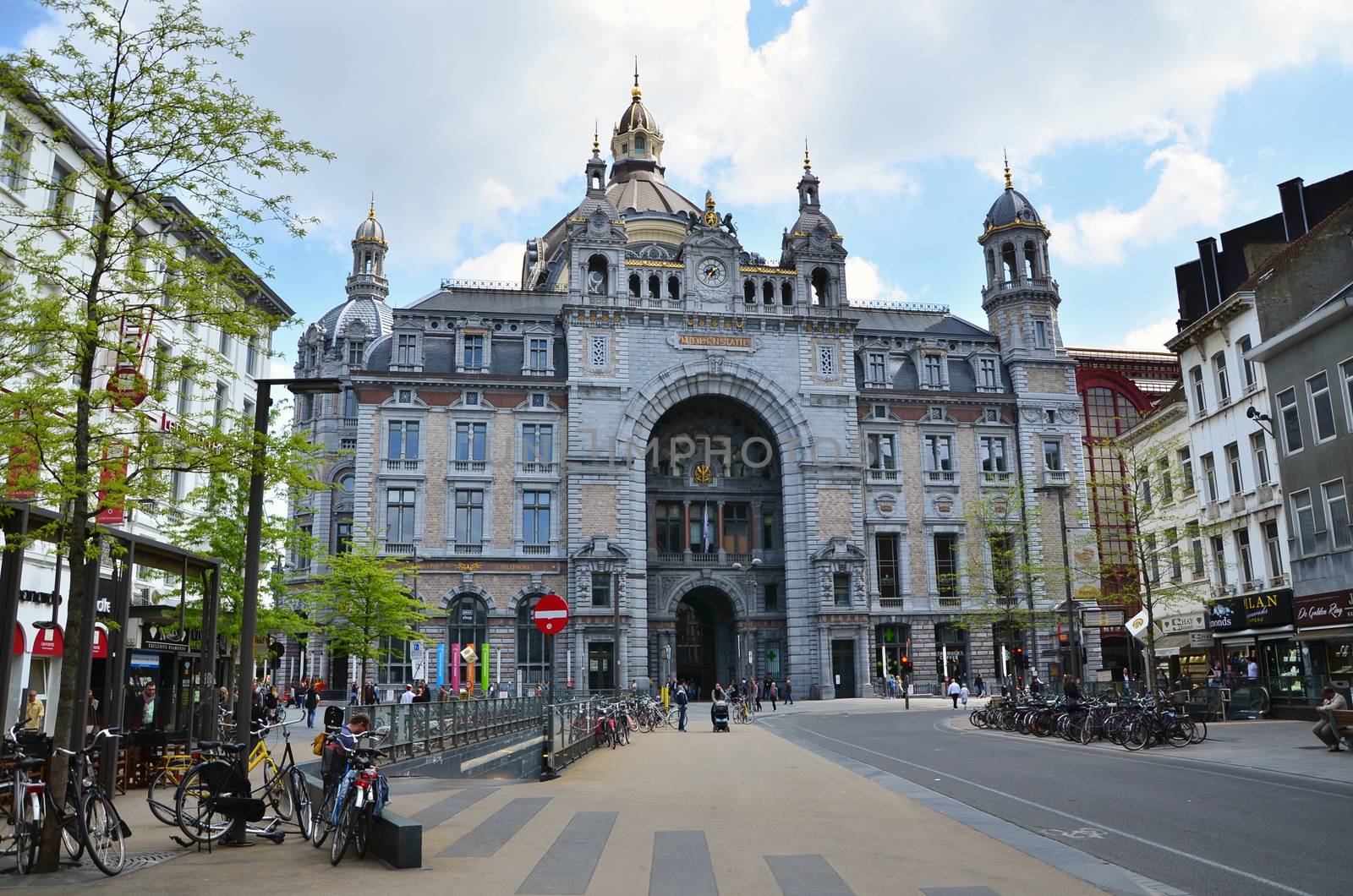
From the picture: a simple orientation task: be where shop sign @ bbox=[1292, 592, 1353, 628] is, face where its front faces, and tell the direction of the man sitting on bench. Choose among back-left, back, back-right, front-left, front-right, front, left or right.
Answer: front-left

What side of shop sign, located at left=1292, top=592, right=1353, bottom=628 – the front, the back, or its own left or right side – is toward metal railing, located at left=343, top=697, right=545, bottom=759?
front

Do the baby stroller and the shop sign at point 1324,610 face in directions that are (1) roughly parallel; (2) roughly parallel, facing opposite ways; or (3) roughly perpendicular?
roughly perpendicular

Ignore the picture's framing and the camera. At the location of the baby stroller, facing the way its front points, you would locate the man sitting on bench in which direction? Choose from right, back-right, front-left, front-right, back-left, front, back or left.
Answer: front-left

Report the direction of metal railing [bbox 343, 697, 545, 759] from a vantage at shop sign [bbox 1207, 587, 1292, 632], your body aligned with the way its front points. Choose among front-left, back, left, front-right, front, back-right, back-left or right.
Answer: front

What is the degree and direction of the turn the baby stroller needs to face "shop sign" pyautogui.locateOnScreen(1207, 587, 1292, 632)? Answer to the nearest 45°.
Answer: approximately 90° to its left

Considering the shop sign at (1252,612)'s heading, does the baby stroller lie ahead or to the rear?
ahead

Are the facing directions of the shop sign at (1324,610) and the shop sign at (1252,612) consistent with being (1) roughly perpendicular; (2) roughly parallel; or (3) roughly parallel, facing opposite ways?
roughly parallel

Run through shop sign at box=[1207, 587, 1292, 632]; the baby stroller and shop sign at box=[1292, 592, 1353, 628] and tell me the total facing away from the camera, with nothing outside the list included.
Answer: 0

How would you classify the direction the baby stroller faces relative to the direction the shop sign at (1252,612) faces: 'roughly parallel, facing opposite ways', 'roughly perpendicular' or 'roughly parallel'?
roughly perpendicular

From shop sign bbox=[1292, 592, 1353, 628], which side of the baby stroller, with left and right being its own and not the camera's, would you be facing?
left

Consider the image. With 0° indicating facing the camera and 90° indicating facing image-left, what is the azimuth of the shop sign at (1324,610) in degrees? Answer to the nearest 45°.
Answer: approximately 45°

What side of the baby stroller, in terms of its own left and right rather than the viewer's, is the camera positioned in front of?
front

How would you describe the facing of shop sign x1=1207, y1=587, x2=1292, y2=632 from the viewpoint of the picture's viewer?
facing the viewer and to the left of the viewer
